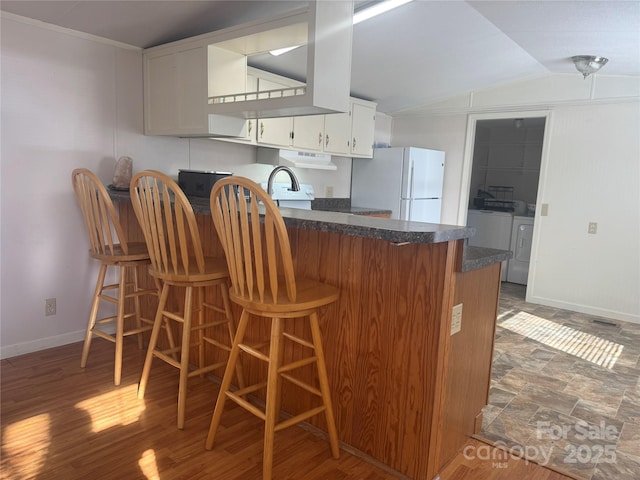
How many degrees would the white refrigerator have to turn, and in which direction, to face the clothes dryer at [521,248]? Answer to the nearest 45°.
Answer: approximately 90° to its left

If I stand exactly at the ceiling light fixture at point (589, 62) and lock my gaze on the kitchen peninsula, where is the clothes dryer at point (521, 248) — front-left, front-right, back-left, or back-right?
back-right

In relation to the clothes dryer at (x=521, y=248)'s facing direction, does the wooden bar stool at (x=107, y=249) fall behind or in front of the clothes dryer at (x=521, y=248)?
in front

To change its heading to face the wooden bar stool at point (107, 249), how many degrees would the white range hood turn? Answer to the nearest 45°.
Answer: approximately 90° to its right

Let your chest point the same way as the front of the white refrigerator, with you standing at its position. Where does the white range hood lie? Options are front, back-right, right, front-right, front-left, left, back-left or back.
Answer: right

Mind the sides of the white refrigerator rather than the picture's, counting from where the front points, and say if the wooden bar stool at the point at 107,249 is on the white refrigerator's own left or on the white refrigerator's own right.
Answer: on the white refrigerator's own right

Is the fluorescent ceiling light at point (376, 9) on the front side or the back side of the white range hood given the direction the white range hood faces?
on the front side

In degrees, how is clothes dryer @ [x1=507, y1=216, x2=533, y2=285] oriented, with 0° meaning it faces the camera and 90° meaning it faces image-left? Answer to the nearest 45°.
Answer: approximately 45°
